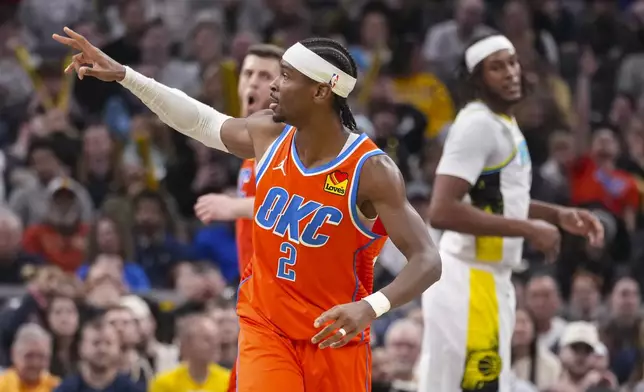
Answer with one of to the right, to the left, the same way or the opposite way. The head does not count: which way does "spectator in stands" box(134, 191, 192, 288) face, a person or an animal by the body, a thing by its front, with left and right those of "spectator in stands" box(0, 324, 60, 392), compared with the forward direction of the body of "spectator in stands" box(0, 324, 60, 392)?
the same way

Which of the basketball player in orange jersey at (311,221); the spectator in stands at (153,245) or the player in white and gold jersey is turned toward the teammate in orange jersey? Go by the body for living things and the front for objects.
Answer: the spectator in stands

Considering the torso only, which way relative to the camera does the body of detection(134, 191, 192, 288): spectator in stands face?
toward the camera

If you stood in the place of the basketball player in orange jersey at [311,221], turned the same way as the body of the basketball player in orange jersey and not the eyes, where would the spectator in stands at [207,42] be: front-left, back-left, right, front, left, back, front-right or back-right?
back-right

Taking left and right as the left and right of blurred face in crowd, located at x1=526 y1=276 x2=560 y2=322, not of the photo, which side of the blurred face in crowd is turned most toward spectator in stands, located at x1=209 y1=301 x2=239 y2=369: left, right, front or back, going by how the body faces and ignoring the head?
right

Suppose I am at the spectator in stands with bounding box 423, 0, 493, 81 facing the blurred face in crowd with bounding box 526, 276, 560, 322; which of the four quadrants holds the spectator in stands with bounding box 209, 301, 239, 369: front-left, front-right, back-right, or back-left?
front-right

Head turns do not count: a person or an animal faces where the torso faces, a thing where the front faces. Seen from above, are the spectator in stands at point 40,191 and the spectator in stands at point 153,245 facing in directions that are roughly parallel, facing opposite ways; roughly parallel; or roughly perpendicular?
roughly parallel

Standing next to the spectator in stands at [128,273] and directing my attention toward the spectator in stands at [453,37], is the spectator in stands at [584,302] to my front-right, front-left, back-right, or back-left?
front-right

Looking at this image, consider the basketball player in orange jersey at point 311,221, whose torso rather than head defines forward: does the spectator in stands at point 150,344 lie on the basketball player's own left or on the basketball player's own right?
on the basketball player's own right

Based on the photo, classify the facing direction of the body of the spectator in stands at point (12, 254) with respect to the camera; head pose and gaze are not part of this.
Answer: toward the camera

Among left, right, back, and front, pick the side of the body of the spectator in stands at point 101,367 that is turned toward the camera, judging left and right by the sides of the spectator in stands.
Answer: front

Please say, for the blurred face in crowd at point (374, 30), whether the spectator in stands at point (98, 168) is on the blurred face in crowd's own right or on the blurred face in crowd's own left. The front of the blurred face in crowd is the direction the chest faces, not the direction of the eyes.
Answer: on the blurred face in crowd's own right

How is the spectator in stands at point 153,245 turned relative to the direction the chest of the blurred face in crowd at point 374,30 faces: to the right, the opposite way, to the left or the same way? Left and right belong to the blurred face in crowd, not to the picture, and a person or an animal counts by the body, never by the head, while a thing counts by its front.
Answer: the same way

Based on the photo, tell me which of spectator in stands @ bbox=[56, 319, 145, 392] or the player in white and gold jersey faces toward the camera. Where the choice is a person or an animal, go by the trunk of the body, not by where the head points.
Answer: the spectator in stands

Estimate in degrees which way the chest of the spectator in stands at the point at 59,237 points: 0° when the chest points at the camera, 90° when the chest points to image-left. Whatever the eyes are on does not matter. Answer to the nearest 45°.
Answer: approximately 0°

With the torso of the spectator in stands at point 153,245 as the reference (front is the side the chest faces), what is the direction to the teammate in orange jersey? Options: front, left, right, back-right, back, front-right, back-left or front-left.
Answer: front
